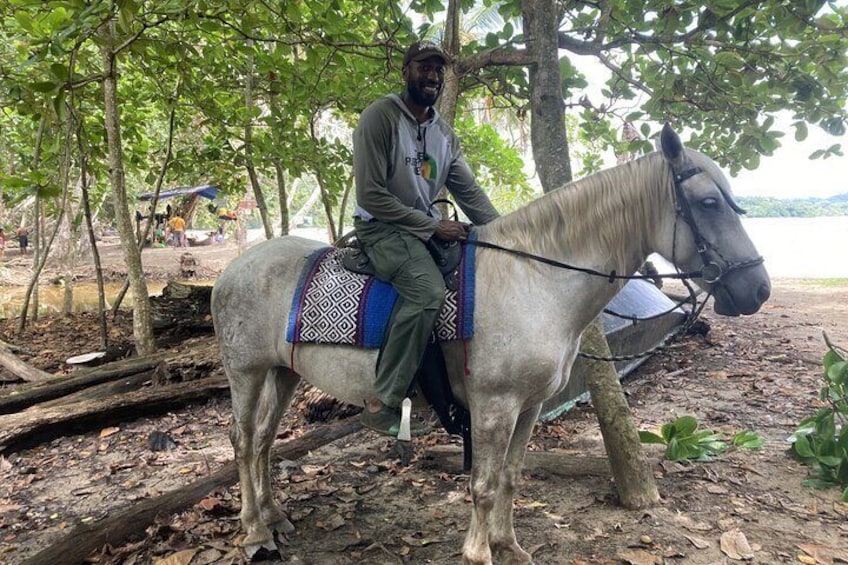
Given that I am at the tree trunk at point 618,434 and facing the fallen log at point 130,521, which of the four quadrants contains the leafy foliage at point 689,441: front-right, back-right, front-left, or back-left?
back-right

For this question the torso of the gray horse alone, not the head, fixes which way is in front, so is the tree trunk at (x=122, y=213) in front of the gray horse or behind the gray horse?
behind

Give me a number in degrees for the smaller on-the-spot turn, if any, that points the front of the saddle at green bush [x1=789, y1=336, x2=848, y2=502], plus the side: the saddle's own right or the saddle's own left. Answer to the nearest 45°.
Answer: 0° — it already faces it

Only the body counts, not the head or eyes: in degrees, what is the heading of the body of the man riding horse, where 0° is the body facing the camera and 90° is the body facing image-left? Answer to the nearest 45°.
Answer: approximately 315°

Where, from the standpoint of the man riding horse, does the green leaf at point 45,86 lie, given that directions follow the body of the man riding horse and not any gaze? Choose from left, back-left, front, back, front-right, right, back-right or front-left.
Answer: back-right

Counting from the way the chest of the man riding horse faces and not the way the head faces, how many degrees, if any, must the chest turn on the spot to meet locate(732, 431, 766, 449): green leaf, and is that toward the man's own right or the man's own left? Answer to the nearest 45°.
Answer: approximately 90° to the man's own left

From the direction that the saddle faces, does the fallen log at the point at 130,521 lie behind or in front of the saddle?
behind

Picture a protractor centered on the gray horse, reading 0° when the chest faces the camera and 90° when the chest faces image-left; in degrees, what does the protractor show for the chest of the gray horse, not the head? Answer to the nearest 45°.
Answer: approximately 270°

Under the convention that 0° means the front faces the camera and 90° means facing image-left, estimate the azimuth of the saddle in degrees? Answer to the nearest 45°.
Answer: approximately 270°

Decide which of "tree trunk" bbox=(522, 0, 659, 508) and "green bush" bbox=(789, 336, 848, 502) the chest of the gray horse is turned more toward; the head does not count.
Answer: the green bush

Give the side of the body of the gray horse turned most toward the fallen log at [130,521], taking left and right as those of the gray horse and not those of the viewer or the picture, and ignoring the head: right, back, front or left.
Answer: back
